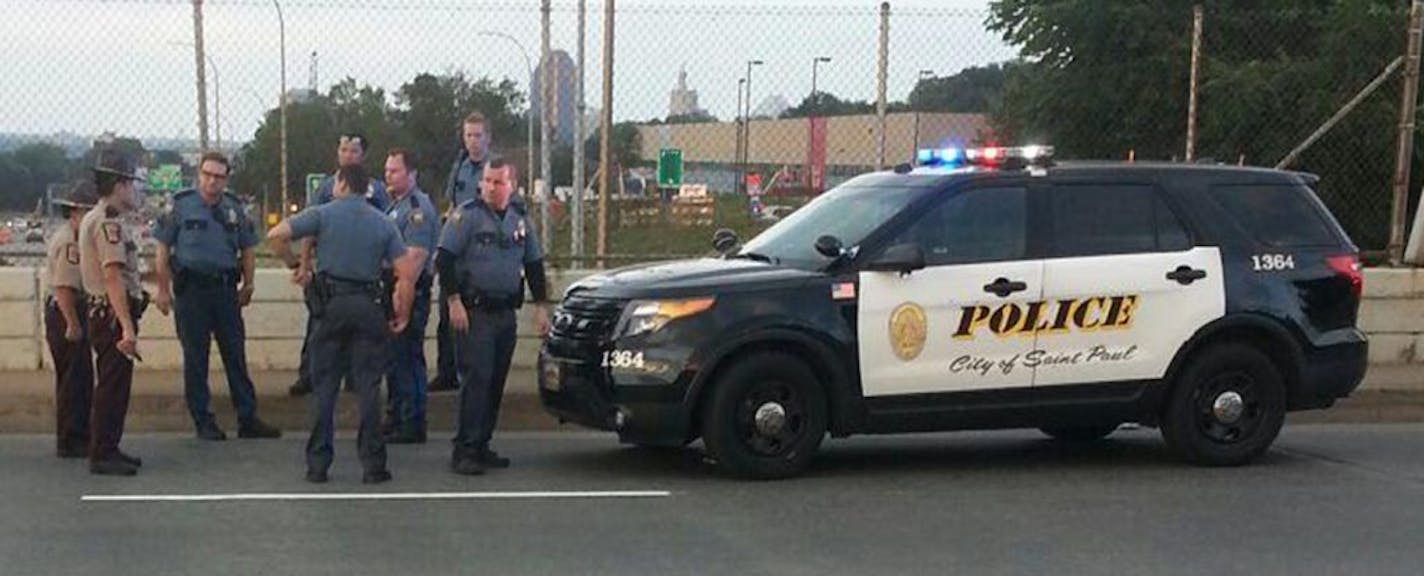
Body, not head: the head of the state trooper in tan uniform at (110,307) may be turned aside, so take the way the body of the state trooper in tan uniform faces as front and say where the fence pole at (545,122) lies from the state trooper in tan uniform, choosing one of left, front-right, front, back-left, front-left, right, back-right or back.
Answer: front-left

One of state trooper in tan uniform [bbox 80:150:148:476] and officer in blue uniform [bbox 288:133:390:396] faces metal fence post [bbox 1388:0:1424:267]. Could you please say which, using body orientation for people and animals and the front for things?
the state trooper in tan uniform

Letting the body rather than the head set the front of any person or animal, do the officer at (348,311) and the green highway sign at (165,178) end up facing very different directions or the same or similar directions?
very different directions

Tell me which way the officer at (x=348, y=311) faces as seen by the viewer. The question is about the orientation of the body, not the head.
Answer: away from the camera

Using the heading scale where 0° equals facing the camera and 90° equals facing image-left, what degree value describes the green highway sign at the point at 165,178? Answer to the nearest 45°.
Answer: approximately 0°

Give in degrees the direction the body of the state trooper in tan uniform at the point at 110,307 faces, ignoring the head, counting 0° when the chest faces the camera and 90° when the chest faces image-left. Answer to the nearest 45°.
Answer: approximately 270°
